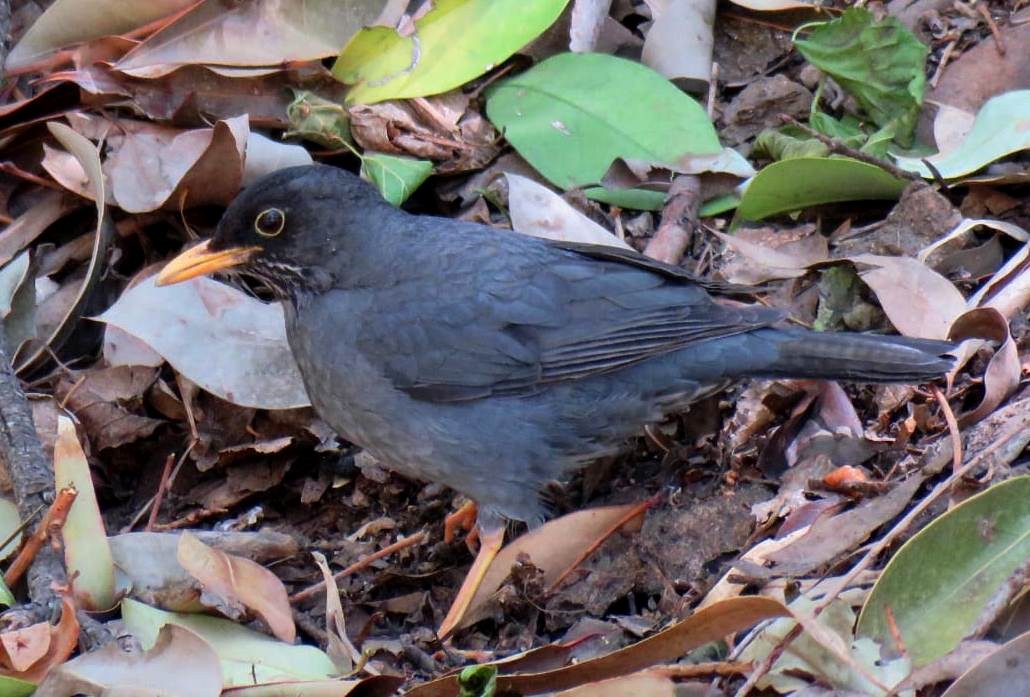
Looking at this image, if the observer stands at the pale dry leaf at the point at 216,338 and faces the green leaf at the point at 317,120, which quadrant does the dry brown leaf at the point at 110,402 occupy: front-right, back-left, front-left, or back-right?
back-left

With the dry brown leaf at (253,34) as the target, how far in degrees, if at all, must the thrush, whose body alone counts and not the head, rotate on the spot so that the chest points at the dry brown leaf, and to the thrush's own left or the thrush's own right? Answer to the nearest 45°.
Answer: approximately 45° to the thrush's own right

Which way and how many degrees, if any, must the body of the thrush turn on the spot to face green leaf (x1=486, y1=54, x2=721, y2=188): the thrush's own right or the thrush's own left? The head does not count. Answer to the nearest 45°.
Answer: approximately 90° to the thrush's own right

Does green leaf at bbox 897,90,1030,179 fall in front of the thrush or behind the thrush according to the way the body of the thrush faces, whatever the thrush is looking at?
behind

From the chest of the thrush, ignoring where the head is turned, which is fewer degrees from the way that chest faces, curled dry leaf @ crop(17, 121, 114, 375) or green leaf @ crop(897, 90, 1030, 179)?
the curled dry leaf

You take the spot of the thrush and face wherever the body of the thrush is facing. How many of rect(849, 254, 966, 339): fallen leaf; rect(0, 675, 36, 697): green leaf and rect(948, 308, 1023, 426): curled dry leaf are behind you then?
2

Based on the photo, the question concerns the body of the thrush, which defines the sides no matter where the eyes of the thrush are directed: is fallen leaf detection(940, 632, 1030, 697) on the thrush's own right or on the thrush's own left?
on the thrush's own left

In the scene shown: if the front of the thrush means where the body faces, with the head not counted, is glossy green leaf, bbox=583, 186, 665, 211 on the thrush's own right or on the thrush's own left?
on the thrush's own right

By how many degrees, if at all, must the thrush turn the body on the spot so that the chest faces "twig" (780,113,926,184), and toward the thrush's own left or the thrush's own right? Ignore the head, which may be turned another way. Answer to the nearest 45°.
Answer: approximately 135° to the thrush's own right

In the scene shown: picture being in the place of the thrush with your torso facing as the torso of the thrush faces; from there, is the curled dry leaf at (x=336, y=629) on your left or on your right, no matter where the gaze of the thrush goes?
on your left

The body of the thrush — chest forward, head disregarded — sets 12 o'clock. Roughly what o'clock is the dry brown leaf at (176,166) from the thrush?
The dry brown leaf is roughly at 1 o'clock from the thrush.

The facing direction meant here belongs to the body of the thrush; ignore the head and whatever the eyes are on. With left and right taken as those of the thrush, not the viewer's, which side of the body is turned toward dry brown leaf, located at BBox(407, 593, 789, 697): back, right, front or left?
left

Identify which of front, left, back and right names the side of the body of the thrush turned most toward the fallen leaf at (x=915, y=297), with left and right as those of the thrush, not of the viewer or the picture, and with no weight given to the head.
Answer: back

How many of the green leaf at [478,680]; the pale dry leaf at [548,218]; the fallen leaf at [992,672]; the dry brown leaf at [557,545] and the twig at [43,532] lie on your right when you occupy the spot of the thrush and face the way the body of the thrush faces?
1

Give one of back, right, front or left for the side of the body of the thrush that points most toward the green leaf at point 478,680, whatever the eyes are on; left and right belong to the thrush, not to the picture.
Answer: left

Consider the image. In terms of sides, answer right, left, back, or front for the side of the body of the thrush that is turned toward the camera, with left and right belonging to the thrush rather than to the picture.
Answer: left

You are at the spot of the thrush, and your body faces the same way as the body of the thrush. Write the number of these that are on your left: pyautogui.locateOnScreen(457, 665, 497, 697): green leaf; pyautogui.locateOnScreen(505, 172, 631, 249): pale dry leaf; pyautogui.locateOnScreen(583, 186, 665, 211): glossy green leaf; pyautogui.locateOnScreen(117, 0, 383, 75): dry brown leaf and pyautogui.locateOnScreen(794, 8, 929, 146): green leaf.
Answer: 1
